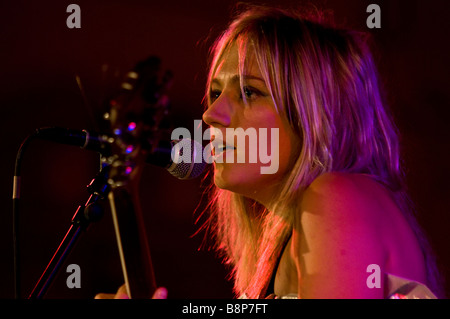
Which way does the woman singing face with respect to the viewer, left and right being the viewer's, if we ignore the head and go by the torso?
facing to the left of the viewer

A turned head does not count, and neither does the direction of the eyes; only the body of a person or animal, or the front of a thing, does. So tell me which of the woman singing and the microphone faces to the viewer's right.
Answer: the microphone

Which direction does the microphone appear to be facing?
to the viewer's right

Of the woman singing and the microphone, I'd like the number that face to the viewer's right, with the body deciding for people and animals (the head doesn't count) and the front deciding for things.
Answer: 1

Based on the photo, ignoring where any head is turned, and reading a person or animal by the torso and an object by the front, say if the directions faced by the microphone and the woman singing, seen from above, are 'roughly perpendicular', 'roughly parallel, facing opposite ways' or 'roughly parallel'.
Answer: roughly parallel, facing opposite ways

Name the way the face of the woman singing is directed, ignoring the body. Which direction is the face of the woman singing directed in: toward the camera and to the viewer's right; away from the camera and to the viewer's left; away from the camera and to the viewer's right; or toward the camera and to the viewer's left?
toward the camera and to the viewer's left
